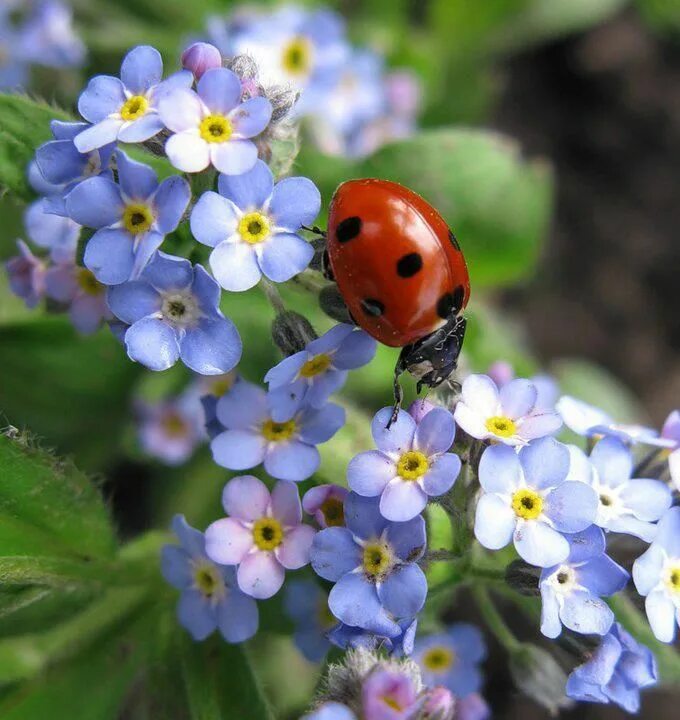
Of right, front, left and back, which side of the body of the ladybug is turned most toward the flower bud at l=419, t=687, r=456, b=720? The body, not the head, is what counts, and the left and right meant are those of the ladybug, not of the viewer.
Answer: front

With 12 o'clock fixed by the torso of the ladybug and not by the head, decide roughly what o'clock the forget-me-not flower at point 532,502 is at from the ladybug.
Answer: The forget-me-not flower is roughly at 12 o'clock from the ladybug.

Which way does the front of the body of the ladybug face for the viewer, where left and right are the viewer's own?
facing the viewer and to the right of the viewer

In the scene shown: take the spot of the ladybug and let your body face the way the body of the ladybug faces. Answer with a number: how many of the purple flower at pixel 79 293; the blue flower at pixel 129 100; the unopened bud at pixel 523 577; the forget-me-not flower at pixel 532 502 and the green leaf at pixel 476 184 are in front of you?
2

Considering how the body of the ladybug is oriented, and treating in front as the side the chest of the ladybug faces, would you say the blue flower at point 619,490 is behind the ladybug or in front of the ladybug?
in front

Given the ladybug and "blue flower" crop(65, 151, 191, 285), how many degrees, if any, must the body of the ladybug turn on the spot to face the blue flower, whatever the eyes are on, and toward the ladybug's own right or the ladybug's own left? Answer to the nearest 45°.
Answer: approximately 135° to the ladybug's own right

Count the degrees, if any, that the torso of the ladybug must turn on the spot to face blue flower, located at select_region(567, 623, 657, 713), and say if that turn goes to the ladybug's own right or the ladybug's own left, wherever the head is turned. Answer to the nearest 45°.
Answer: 0° — it already faces it

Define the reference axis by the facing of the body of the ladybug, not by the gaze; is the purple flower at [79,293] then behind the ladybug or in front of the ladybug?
behind

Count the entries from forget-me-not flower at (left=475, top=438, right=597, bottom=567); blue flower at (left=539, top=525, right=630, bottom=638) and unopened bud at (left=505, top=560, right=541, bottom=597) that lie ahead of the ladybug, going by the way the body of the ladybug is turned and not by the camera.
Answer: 3

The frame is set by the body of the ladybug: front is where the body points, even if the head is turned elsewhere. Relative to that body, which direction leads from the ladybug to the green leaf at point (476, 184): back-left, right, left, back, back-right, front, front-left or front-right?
back-left

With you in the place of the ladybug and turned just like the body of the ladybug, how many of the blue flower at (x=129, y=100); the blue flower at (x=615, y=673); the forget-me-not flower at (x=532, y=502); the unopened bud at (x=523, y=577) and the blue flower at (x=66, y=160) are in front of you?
3

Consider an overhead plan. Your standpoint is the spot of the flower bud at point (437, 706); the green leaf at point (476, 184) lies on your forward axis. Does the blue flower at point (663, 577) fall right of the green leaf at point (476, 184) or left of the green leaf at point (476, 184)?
right

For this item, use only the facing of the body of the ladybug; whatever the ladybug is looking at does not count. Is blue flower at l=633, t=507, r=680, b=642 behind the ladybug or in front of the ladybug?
in front

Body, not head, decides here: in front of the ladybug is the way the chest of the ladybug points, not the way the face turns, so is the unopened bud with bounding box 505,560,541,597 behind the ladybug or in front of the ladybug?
in front

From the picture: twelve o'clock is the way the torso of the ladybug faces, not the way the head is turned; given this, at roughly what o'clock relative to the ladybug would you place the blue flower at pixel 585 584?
The blue flower is roughly at 12 o'clock from the ladybug.
